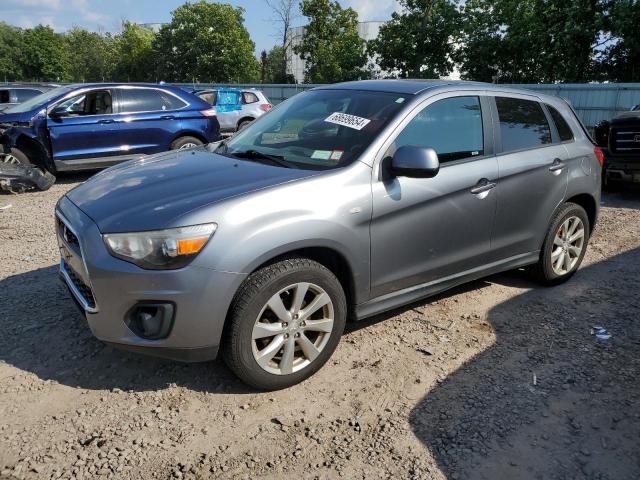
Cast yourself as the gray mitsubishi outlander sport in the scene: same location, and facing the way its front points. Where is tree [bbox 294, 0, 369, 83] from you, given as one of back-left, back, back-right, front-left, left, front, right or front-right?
back-right

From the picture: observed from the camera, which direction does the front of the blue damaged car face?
facing to the left of the viewer

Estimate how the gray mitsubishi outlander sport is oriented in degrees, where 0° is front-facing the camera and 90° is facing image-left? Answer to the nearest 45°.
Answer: approximately 45°

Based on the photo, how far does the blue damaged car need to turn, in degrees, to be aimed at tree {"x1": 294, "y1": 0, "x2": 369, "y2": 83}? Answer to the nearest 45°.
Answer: approximately 135° to its right

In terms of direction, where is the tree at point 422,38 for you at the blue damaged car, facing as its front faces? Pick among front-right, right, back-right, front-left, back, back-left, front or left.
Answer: back-right

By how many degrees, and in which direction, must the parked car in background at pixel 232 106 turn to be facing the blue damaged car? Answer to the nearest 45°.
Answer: approximately 90° to its left

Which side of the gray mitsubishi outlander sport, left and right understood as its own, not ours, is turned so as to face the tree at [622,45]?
back

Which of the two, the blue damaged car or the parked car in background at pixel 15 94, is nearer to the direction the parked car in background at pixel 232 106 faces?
the parked car in background

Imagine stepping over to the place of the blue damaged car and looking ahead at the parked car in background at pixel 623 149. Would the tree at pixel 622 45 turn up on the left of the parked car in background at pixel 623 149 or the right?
left

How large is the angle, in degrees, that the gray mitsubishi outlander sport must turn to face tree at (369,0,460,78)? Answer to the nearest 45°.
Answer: approximately 135° to its right

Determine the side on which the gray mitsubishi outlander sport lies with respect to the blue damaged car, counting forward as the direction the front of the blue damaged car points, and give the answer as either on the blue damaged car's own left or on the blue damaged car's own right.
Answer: on the blue damaged car's own left
